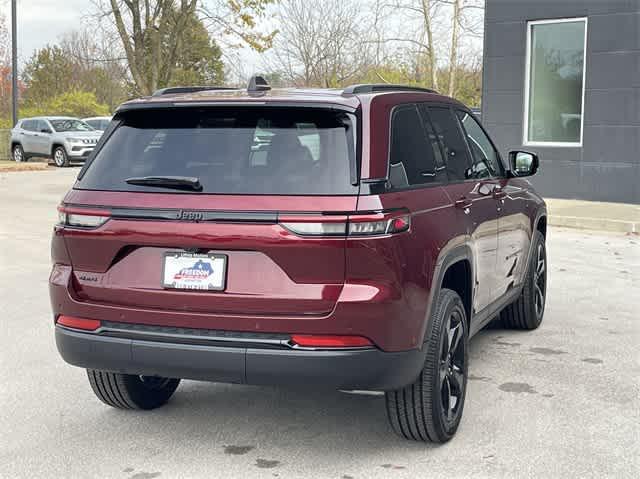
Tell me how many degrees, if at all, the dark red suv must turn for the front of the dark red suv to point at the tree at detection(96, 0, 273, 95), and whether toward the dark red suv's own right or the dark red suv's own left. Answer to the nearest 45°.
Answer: approximately 45° to the dark red suv's own left

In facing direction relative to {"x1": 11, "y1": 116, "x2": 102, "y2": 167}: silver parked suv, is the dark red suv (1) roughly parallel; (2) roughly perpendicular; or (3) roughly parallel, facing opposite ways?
roughly perpendicular

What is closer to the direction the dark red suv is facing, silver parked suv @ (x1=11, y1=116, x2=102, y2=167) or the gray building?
the gray building

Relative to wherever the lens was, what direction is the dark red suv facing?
facing away from the viewer and to the right of the viewer

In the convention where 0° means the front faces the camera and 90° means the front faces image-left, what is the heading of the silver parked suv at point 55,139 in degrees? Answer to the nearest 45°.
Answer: approximately 315°

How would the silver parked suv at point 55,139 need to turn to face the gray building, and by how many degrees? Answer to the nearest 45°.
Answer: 0° — it already faces it
